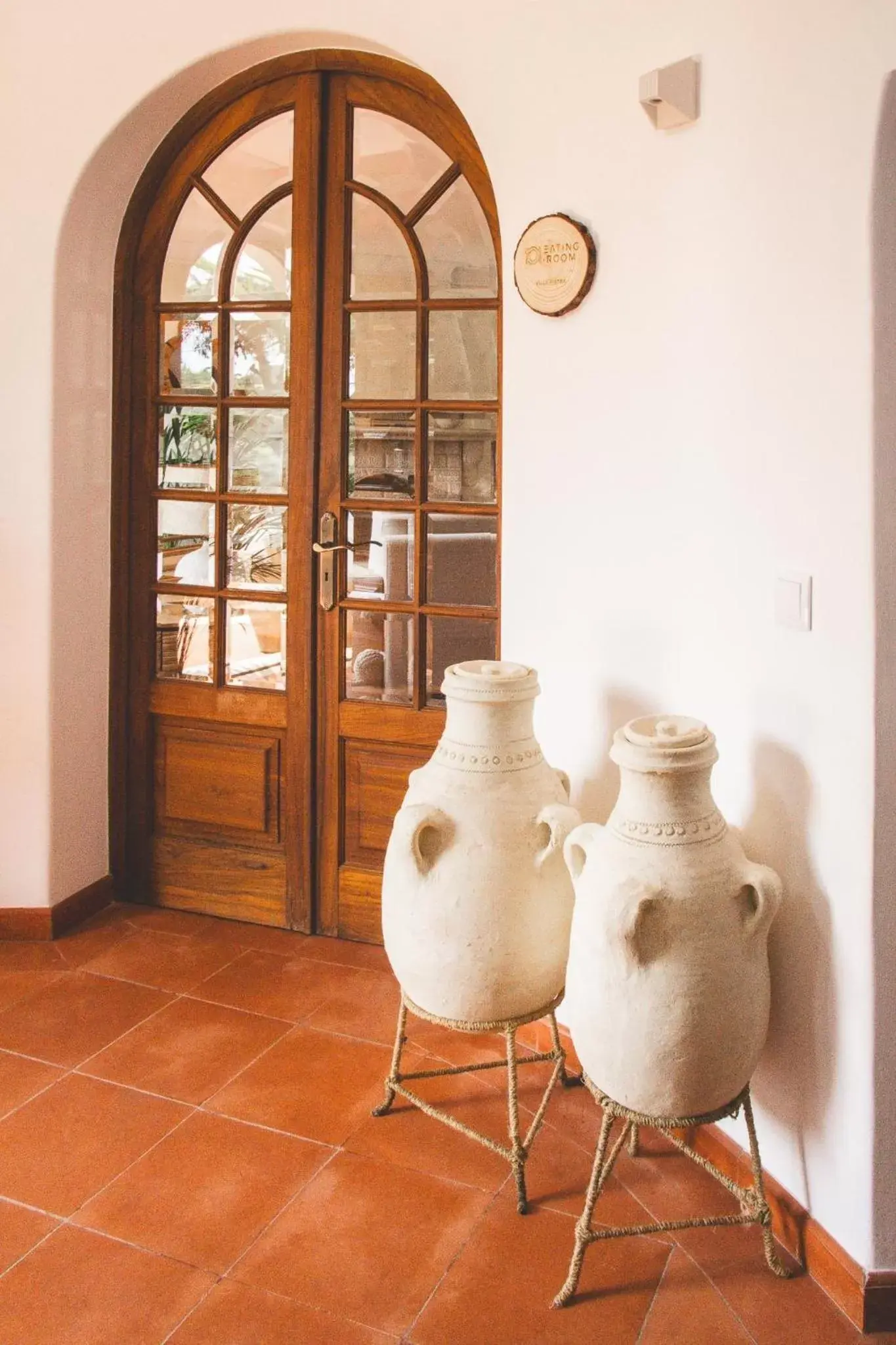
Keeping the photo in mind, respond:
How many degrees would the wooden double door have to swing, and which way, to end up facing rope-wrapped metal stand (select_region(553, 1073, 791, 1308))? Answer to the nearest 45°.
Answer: approximately 90° to its left

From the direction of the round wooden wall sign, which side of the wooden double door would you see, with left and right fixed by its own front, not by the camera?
left

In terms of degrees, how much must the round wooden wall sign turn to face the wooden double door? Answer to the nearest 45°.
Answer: approximately 90° to its right

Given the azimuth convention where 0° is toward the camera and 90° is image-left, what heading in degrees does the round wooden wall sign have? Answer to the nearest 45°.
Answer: approximately 45°

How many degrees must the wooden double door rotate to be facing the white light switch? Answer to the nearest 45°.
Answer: approximately 90° to its left
